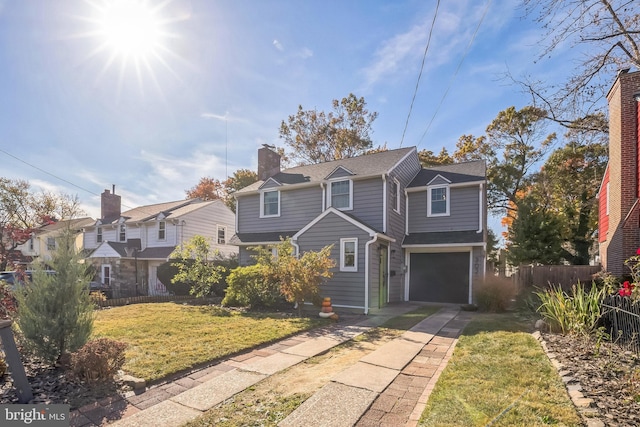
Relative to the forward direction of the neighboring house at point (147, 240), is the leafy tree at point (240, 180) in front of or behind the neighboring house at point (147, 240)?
behind

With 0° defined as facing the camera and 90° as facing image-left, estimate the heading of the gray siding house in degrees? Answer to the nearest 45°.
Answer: approximately 45°

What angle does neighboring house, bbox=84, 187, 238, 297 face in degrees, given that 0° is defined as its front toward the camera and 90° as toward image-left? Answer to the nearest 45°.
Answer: approximately 45°

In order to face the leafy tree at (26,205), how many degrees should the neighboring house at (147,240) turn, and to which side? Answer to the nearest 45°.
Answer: approximately 90° to its right

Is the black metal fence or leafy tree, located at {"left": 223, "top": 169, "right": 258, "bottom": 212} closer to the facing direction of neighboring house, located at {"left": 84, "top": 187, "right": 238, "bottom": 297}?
the black metal fence

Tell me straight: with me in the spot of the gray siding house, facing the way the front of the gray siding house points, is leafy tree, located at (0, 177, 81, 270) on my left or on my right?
on my right

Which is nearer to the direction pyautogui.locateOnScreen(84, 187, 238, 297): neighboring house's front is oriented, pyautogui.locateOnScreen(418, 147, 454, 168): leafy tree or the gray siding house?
the gray siding house

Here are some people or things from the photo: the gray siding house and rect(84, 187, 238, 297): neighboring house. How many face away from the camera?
0

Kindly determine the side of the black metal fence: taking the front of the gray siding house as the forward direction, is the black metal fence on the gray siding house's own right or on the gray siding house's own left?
on the gray siding house's own left

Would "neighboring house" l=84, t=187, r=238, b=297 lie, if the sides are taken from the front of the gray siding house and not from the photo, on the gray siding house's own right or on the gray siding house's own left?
on the gray siding house's own right
